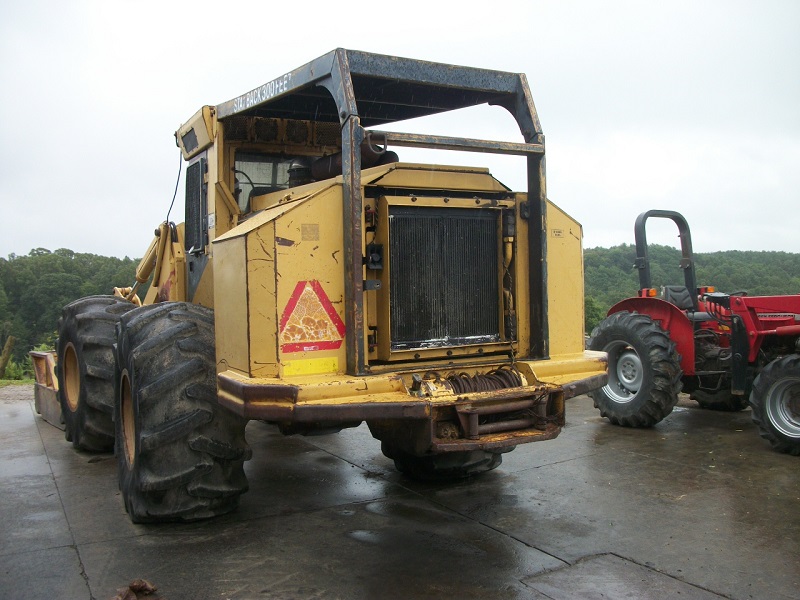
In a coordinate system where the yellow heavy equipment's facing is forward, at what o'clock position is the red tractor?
The red tractor is roughly at 3 o'clock from the yellow heavy equipment.

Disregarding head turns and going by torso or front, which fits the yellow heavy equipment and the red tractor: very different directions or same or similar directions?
very different directions

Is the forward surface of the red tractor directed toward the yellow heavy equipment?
no

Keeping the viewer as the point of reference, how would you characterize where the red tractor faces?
facing the viewer and to the right of the viewer

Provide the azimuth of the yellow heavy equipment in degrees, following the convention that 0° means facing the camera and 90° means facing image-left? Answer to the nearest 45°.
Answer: approximately 135°
